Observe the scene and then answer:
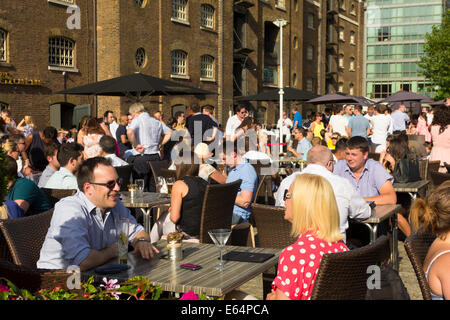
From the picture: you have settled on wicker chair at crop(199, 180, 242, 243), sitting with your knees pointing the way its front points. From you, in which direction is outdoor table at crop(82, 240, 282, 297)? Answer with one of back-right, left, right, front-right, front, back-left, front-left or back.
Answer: back-left

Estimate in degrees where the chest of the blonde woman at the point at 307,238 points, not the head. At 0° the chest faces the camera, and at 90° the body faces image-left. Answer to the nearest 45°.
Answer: approximately 135°

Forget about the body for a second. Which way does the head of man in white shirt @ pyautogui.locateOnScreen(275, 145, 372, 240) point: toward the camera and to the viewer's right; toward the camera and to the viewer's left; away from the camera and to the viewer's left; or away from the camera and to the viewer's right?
away from the camera and to the viewer's right

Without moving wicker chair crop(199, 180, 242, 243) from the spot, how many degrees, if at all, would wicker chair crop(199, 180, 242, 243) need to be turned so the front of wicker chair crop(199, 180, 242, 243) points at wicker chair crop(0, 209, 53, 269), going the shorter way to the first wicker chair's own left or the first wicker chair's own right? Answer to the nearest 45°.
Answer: approximately 90° to the first wicker chair's own left

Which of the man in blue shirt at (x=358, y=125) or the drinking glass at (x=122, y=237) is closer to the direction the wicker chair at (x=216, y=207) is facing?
the man in blue shirt

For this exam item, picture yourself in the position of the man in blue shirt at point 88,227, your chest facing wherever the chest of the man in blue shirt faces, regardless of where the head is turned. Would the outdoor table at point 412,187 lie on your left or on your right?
on your left

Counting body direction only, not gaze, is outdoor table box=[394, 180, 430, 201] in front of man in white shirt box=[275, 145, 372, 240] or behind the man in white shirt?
in front
